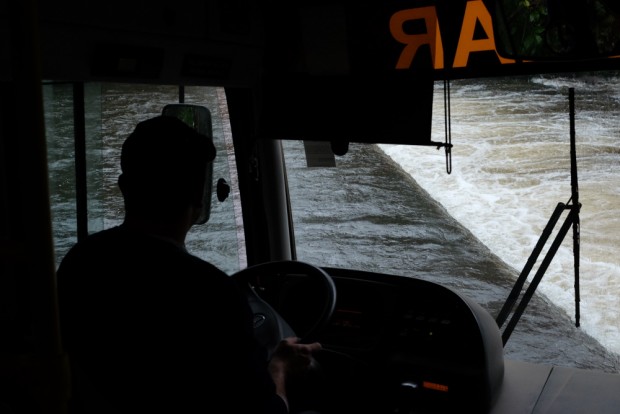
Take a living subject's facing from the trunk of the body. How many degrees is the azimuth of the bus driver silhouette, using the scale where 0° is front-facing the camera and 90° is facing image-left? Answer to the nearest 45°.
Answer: approximately 225°
